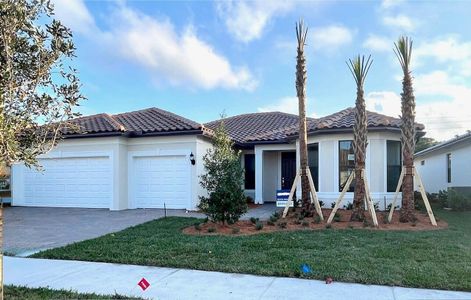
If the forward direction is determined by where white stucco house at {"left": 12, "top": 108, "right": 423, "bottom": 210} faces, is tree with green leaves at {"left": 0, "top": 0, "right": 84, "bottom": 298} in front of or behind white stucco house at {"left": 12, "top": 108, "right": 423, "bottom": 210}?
in front

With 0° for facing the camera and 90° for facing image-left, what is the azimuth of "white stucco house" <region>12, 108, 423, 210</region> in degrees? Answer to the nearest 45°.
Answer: approximately 0°

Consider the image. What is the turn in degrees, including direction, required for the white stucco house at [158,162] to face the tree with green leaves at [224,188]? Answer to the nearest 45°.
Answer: approximately 45° to its left

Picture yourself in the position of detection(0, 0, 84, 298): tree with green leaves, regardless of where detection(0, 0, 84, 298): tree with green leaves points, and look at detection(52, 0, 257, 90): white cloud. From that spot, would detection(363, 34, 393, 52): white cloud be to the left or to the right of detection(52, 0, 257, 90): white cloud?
right

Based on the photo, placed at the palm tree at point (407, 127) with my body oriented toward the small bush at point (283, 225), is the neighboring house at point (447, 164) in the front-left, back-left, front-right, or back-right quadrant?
back-right

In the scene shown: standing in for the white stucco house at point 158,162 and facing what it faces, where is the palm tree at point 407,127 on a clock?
The palm tree is roughly at 10 o'clock from the white stucco house.

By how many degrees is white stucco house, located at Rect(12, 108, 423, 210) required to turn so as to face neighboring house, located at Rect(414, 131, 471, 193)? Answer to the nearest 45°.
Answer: approximately 90° to its left
